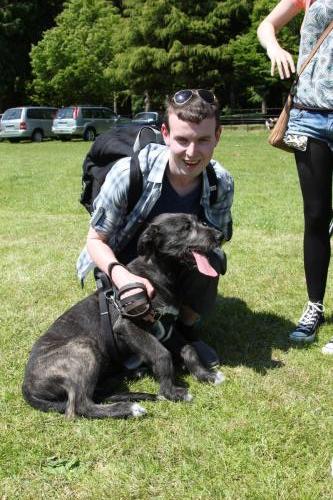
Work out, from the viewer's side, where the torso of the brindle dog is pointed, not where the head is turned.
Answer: to the viewer's right

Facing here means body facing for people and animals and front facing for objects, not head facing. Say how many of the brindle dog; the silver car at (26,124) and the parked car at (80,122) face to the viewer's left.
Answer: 0

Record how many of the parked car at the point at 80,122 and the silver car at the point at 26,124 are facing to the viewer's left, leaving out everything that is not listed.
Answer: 0

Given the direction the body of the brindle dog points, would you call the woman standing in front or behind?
in front

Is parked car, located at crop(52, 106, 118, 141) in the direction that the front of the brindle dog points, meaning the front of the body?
no

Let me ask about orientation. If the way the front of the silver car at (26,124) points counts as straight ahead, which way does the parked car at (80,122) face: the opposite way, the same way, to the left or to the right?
the same way

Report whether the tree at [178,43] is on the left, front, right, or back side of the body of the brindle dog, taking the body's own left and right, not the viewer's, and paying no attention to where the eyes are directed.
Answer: left

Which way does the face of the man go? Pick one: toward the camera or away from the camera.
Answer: toward the camera
